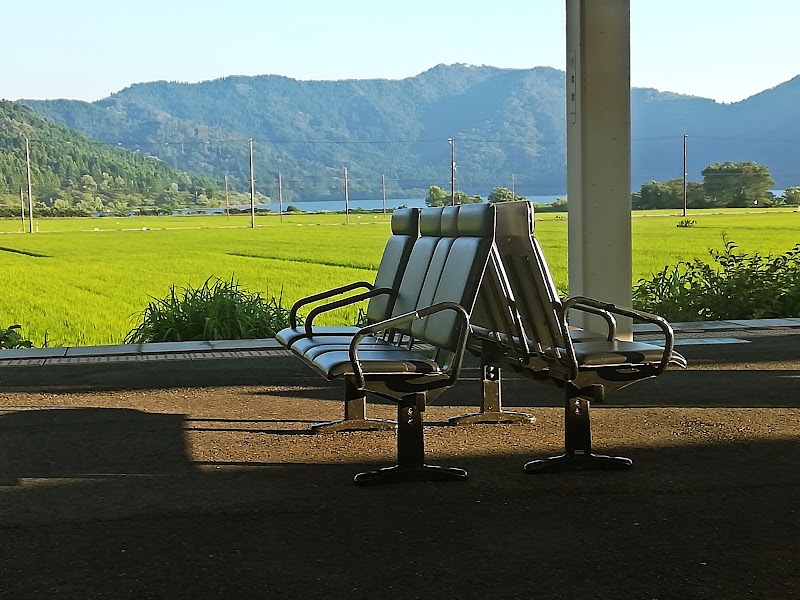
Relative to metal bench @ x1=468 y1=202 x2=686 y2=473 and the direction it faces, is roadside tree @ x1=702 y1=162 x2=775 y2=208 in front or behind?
in front

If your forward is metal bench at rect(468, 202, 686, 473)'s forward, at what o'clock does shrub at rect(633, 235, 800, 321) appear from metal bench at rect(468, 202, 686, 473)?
The shrub is roughly at 11 o'clock from the metal bench.

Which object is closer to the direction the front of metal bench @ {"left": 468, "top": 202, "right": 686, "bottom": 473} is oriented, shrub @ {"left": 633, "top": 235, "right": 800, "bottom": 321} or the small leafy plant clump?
the shrub

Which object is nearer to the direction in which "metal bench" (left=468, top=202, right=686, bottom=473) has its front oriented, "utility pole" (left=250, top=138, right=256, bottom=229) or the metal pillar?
the metal pillar

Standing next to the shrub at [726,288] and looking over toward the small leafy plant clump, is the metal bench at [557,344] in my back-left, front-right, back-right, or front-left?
front-left

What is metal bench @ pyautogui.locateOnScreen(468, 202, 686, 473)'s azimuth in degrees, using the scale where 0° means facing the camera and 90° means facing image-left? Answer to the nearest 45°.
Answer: approximately 225°

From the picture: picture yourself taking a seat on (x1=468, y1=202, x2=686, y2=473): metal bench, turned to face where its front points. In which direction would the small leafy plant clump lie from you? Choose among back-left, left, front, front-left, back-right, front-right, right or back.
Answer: left

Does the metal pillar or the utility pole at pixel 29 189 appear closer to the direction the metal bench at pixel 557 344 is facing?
the metal pillar

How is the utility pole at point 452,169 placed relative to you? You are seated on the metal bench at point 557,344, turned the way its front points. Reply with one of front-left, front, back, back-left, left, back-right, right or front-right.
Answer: front-left

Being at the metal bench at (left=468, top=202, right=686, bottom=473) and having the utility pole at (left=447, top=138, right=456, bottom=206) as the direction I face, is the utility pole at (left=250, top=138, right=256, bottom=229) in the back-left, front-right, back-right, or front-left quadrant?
front-left

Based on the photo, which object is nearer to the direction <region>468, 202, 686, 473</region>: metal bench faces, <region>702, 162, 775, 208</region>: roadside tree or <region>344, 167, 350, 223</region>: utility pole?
the roadside tree

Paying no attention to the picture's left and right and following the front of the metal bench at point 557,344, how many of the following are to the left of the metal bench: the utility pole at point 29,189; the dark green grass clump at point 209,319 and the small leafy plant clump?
3

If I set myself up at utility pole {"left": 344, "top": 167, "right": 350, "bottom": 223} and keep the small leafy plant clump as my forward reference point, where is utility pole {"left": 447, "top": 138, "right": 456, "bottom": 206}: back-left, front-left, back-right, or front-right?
back-left

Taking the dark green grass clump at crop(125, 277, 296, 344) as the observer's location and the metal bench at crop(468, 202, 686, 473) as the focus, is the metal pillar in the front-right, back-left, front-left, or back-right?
front-left

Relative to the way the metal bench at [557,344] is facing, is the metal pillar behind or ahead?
ahead

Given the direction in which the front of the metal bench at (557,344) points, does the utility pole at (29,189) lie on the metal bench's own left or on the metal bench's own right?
on the metal bench's own left

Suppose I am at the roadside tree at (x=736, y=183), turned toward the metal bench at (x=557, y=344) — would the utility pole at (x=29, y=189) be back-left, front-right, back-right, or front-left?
front-right
